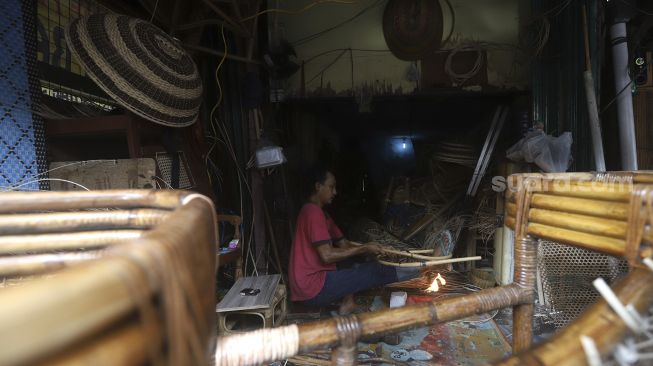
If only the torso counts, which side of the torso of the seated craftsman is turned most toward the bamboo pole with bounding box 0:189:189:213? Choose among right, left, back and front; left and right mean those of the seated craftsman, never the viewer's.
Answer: right

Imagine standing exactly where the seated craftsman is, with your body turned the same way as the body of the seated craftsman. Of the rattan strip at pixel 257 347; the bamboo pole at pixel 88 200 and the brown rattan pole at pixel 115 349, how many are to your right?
3

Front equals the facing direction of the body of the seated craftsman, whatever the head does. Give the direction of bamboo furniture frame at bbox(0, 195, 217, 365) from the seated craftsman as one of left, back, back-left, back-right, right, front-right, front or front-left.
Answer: right

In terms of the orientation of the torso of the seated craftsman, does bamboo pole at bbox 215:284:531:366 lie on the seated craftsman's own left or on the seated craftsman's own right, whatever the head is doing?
on the seated craftsman's own right

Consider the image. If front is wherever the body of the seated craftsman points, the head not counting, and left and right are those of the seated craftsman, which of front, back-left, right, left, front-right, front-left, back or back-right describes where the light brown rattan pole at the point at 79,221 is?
right

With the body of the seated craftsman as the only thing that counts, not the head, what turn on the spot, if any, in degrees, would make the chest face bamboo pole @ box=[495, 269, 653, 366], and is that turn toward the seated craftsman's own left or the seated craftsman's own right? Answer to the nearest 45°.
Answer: approximately 90° to the seated craftsman's own right

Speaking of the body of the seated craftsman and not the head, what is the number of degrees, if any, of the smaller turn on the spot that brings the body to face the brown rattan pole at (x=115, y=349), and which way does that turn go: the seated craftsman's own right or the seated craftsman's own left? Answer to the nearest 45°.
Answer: approximately 90° to the seated craftsman's own right

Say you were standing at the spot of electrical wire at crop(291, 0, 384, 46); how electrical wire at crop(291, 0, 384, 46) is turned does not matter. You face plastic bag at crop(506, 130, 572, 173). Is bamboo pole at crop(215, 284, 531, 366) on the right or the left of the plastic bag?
right

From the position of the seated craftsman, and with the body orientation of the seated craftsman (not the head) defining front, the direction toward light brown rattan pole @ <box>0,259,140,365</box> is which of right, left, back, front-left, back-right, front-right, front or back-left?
right

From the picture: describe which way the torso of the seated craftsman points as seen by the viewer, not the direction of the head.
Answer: to the viewer's right

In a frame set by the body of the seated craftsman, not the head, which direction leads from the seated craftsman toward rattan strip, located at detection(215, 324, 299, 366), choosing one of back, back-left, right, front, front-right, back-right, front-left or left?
right

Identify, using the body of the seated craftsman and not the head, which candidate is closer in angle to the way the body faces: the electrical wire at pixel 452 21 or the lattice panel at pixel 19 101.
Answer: the electrical wire

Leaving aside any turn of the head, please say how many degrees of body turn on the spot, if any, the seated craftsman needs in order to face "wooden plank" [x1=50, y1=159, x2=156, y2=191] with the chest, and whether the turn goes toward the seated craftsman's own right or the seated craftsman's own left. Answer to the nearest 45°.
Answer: approximately 135° to the seated craftsman's own right

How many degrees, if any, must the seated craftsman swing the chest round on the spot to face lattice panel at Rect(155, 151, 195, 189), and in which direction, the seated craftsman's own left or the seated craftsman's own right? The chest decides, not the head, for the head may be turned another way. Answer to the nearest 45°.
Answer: approximately 180°
